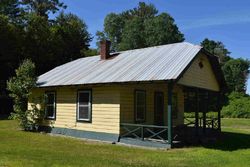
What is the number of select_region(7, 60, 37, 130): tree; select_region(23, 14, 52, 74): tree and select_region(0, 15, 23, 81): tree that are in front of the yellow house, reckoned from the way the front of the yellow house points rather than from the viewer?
0

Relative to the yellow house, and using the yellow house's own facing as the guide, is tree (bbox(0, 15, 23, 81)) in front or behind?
behind

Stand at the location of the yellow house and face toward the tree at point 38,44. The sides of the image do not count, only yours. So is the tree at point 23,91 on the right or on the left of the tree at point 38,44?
left

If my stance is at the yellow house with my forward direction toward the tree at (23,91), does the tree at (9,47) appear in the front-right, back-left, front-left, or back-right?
front-right
